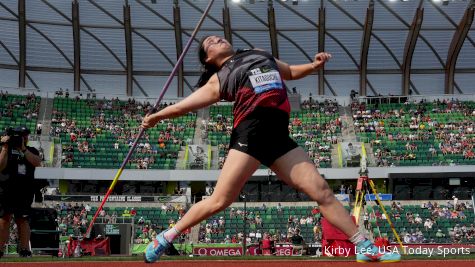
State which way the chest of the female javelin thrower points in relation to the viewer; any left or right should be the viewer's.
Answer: facing the viewer and to the right of the viewer

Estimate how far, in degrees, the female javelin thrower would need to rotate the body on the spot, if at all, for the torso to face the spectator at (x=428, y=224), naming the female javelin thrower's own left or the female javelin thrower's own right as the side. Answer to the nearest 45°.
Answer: approximately 135° to the female javelin thrower's own left
